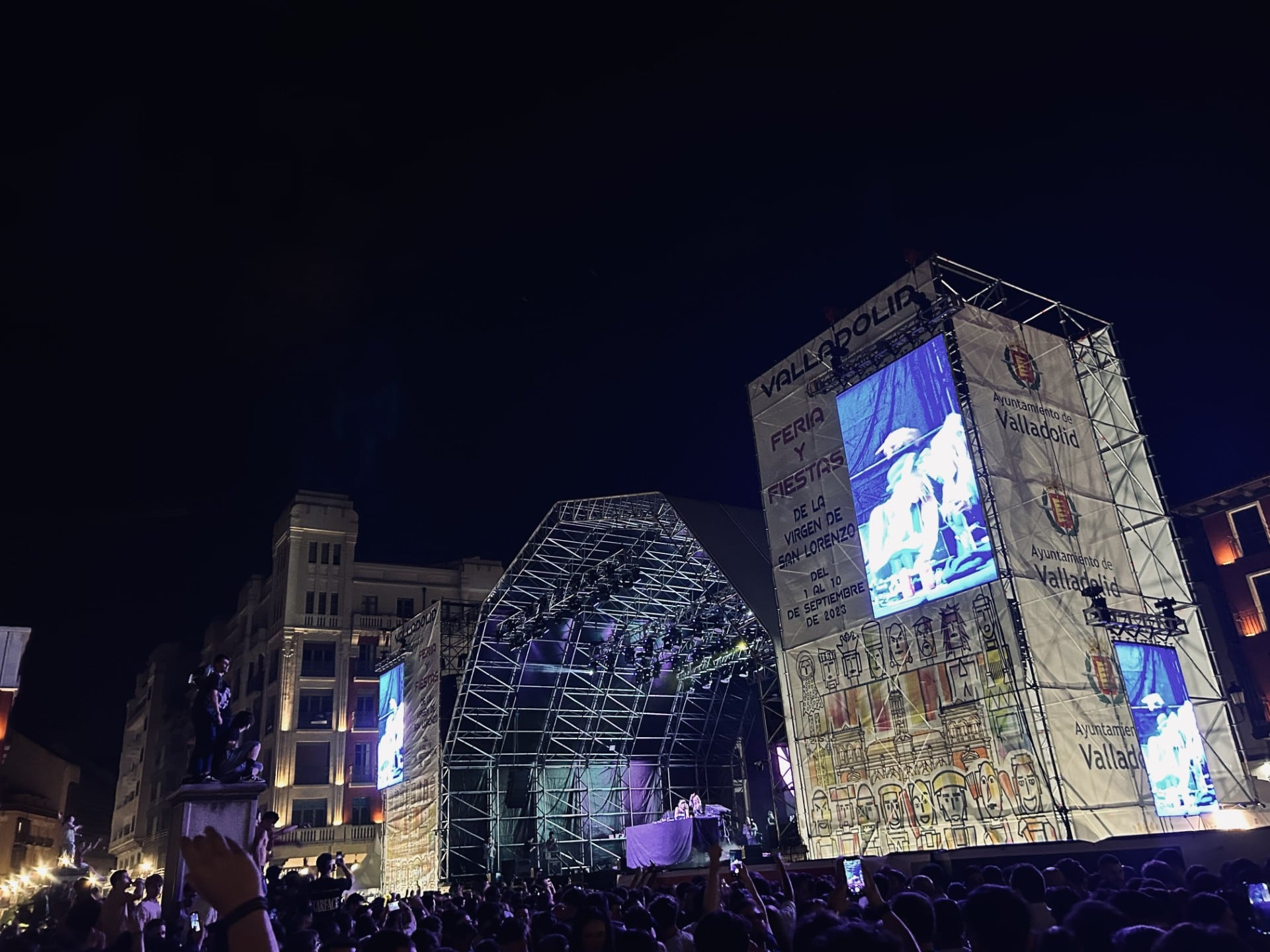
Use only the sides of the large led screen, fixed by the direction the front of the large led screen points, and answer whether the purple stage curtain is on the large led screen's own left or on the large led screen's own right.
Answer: on the large led screen's own right

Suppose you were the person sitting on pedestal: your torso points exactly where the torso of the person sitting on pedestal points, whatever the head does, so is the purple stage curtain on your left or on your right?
on your left

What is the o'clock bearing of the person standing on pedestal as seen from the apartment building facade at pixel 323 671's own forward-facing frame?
The person standing on pedestal is roughly at 12 o'clock from the apartment building facade.

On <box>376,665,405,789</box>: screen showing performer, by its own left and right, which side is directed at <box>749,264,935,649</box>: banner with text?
left

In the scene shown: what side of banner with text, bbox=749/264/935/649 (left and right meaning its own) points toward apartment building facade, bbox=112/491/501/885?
right

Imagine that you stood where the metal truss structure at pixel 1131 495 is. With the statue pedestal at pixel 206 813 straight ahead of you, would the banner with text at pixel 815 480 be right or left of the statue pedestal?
right

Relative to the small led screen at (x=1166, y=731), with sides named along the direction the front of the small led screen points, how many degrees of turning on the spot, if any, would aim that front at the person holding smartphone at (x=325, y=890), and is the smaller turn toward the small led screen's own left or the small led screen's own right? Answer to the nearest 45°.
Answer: approximately 90° to the small led screen's own right

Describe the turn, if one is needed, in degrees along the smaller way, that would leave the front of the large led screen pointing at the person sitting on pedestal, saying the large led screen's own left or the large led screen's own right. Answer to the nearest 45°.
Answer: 0° — it already faces them

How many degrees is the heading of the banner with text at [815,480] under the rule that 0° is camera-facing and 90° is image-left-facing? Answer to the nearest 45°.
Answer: approximately 45°

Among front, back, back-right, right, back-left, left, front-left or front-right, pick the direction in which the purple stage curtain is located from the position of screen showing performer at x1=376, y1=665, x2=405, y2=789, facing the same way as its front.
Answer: back-left

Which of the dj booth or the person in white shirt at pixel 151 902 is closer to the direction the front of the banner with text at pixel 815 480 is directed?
the person in white shirt
